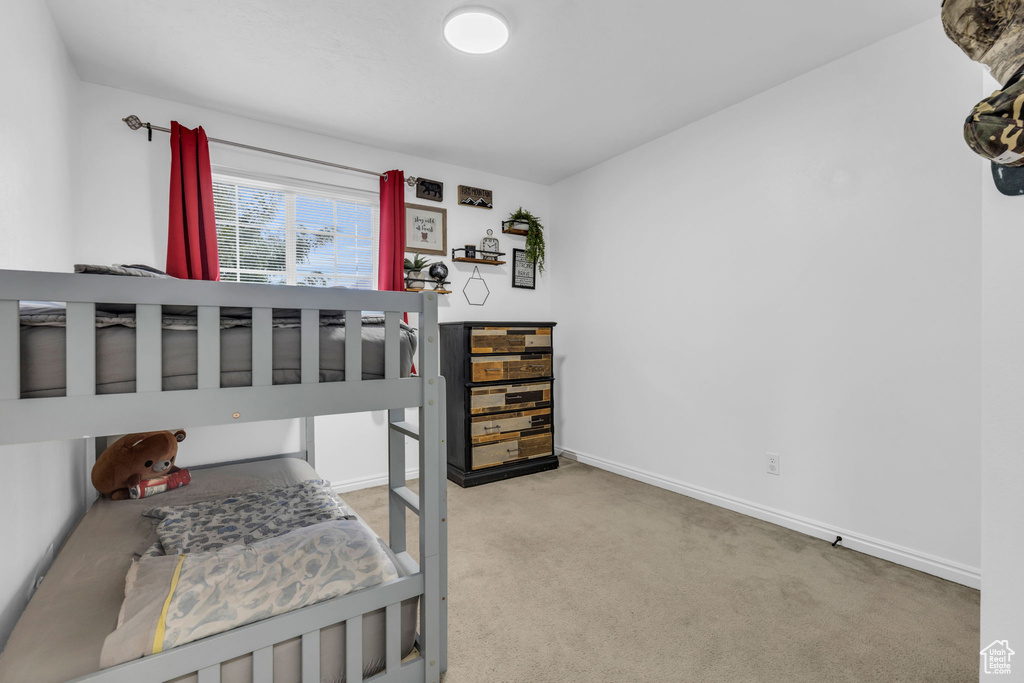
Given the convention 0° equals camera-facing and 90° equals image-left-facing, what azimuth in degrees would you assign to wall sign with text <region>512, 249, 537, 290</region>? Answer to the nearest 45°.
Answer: approximately 0°

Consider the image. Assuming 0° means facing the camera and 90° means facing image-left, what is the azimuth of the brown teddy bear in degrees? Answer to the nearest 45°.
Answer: approximately 315°

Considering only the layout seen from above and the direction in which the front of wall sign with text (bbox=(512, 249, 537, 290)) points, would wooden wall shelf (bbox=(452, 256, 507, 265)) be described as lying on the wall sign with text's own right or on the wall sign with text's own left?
on the wall sign with text's own right

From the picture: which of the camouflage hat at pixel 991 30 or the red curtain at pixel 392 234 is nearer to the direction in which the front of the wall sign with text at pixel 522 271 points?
the camouflage hat
